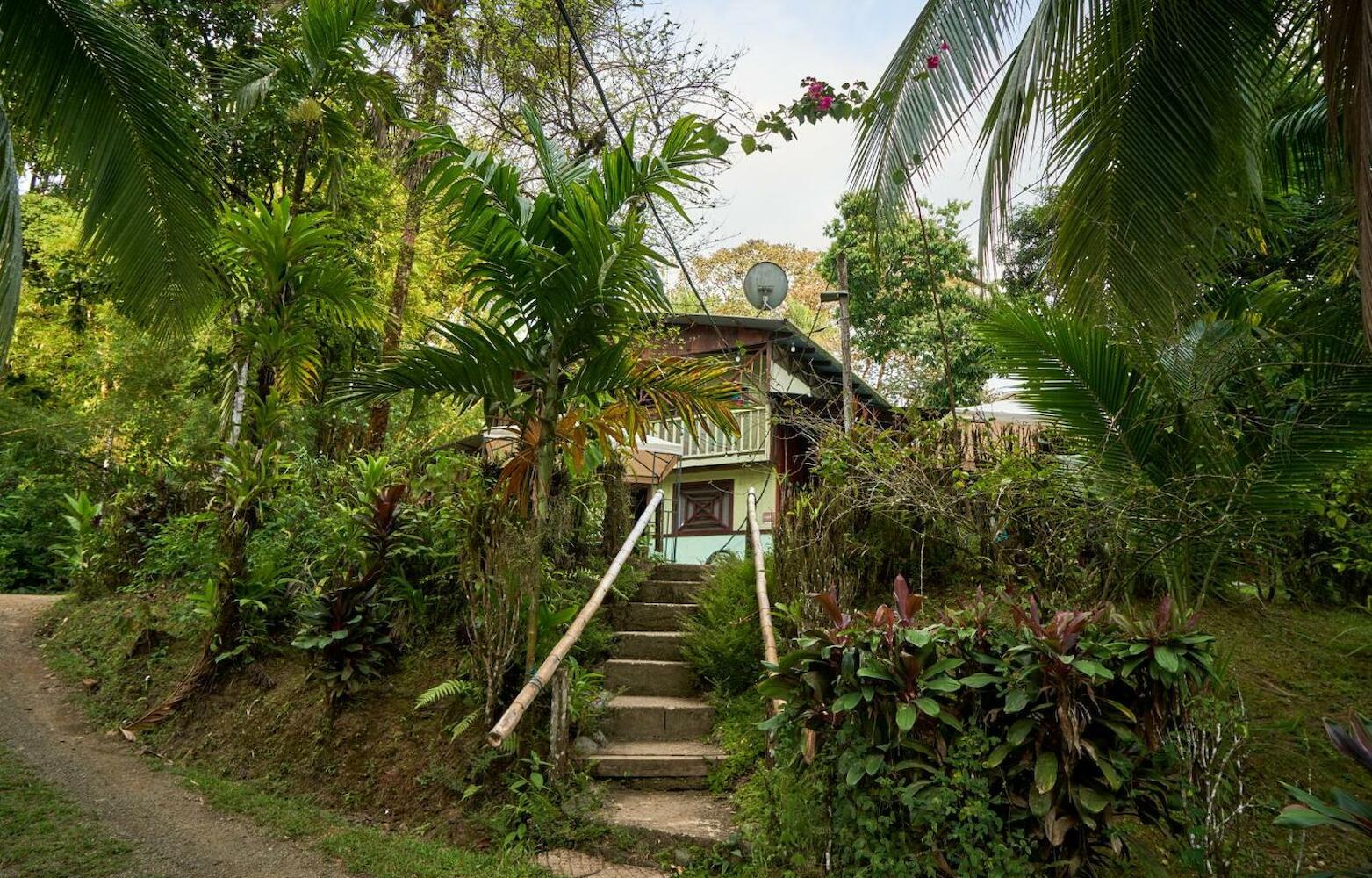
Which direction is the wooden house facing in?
toward the camera

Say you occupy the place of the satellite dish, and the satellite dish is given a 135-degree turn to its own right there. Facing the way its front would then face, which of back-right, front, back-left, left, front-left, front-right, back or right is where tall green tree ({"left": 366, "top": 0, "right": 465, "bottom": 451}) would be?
front-left

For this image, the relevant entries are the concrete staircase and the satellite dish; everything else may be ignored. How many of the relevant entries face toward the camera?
2

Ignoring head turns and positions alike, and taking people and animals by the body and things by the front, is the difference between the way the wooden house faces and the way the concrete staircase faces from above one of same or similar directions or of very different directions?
same or similar directions

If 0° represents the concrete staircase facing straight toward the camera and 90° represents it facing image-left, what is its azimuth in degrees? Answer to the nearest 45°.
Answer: approximately 0°

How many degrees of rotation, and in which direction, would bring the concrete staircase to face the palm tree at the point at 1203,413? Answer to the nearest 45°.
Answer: approximately 135° to its left

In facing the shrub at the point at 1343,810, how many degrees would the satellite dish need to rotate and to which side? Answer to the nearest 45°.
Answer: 0° — it already faces it

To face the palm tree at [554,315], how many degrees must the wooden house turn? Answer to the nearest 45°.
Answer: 0° — it already faces it

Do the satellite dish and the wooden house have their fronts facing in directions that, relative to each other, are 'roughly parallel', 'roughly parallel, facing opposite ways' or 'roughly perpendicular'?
roughly parallel

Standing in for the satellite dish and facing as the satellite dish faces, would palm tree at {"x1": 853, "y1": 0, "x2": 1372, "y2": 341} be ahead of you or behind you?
ahead

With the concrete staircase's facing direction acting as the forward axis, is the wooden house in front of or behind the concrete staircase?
behind

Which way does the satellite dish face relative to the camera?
toward the camera

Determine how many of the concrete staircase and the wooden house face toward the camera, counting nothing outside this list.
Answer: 2

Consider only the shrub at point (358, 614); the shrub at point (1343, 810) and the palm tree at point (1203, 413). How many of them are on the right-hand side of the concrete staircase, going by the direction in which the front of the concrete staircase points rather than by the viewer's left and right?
1
